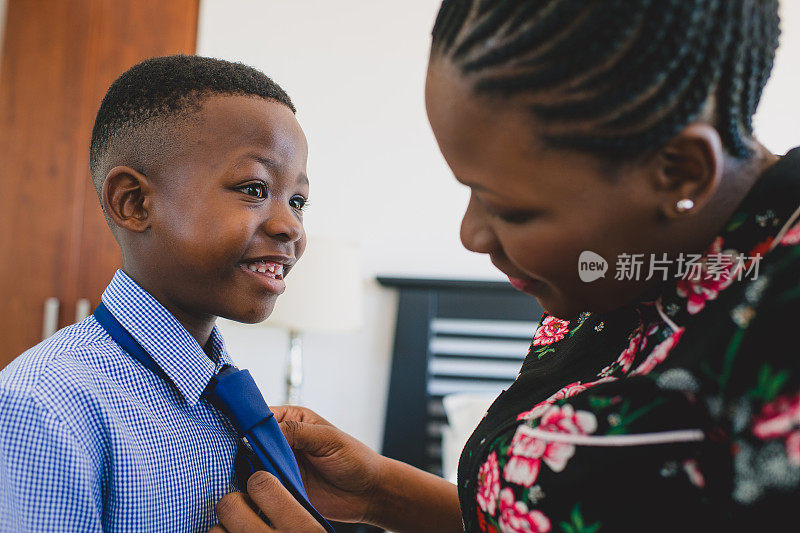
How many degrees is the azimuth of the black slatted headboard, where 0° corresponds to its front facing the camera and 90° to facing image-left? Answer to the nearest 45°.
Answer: approximately 0°

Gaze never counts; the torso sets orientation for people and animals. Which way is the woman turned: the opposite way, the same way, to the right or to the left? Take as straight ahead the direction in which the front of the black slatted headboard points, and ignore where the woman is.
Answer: to the right

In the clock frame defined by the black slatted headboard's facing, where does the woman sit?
The woman is roughly at 12 o'clock from the black slatted headboard.

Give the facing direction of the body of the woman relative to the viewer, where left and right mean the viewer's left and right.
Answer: facing to the left of the viewer

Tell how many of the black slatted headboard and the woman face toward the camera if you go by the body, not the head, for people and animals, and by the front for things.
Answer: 1
